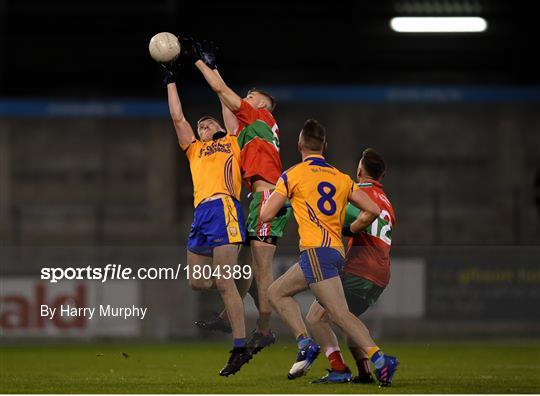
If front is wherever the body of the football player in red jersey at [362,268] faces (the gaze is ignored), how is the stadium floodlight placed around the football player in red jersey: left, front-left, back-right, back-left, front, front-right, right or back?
front-right

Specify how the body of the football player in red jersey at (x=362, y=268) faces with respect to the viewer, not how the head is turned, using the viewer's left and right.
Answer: facing away from the viewer and to the left of the viewer

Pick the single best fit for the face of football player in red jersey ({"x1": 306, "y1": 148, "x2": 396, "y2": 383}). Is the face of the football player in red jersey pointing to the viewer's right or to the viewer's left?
to the viewer's left

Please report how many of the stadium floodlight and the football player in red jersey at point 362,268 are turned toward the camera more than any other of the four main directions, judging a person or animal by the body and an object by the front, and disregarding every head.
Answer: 1

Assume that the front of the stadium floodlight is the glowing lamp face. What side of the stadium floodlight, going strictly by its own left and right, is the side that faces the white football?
front

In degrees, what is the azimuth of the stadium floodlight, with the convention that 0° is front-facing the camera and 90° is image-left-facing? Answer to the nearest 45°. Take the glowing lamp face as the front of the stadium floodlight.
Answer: approximately 0°

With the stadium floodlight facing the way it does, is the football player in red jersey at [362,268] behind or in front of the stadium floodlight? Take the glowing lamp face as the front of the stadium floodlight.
in front
